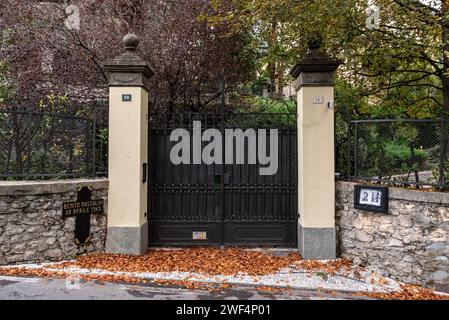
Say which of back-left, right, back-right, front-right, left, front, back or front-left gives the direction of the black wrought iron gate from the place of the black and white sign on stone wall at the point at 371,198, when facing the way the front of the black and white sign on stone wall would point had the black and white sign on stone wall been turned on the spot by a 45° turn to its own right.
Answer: front-right

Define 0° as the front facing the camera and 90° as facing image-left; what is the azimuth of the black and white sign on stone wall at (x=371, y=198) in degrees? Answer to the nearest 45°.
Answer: approximately 0°

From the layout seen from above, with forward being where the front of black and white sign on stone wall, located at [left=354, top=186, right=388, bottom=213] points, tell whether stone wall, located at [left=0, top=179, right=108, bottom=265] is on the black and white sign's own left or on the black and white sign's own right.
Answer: on the black and white sign's own right

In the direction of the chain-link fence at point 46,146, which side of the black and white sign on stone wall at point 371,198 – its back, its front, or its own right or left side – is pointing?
right
